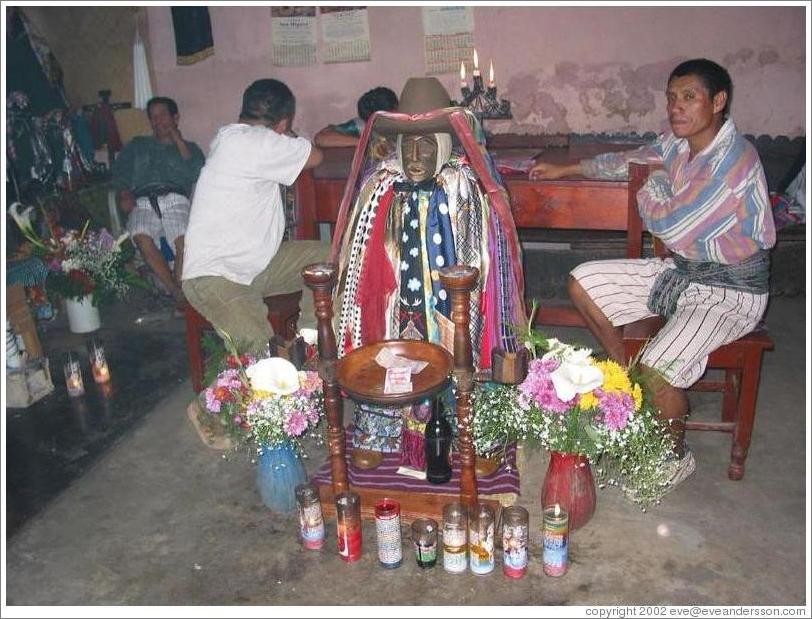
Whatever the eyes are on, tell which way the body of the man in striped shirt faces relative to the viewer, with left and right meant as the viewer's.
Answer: facing the viewer and to the left of the viewer

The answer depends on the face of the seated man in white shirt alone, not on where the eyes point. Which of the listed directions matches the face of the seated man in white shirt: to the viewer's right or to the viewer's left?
to the viewer's right

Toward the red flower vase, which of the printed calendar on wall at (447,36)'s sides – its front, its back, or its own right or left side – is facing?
front

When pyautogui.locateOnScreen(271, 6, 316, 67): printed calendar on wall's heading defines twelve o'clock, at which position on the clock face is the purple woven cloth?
The purple woven cloth is roughly at 12 o'clock from the printed calendar on wall.

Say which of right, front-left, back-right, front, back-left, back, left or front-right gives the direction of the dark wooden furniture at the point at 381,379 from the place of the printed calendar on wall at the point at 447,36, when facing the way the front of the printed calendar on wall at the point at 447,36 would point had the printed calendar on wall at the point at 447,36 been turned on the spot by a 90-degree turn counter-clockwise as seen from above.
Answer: right

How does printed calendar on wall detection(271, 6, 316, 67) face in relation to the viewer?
toward the camera

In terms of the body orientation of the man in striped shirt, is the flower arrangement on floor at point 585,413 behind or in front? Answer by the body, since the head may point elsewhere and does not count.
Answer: in front

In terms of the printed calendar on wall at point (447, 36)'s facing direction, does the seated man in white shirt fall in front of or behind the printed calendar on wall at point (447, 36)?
in front

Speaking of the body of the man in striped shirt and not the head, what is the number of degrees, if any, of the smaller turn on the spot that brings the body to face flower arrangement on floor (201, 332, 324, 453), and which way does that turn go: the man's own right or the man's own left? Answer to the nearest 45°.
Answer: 0° — they already face it

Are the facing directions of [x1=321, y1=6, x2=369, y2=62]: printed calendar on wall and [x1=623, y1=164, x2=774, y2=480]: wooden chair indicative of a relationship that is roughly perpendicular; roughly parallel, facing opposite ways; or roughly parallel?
roughly perpendicular

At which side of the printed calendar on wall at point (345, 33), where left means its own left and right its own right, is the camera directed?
front

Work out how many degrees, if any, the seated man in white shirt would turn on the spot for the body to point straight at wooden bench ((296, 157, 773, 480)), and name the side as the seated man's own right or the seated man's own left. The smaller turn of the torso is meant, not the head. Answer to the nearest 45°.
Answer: approximately 45° to the seated man's own right
